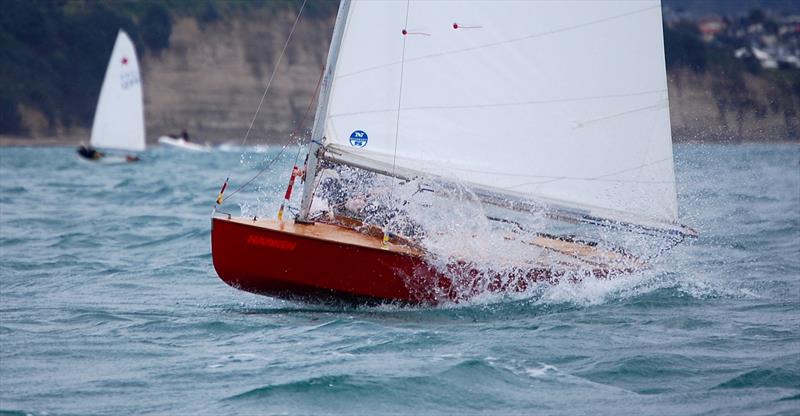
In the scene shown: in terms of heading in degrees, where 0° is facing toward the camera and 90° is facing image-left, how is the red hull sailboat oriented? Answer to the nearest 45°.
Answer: approximately 90°
